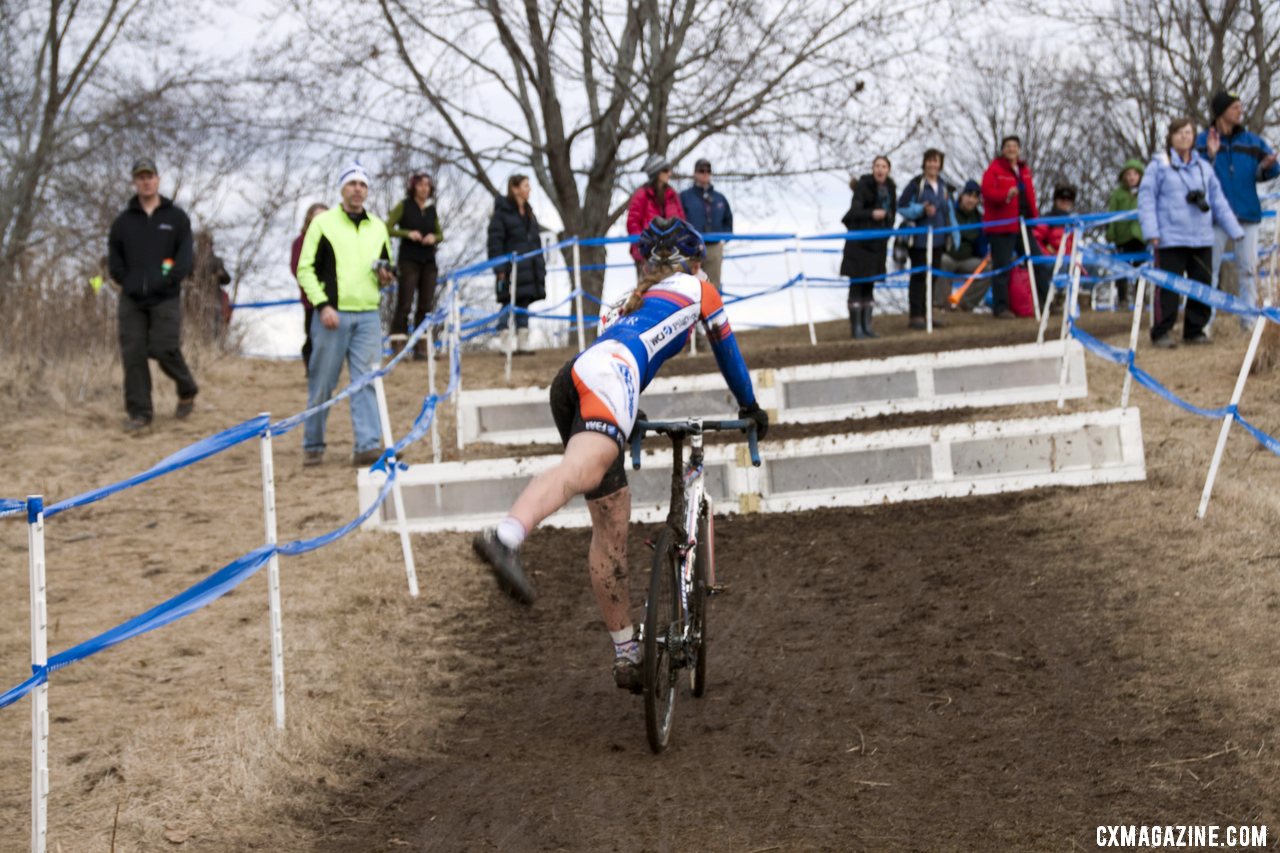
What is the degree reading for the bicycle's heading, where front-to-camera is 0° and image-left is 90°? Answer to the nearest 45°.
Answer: approximately 180°

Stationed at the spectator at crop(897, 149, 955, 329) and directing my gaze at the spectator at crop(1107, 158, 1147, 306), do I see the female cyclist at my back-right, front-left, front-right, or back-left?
back-right

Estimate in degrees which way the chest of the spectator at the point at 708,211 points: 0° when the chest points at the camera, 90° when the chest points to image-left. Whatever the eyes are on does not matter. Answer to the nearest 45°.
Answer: approximately 0°

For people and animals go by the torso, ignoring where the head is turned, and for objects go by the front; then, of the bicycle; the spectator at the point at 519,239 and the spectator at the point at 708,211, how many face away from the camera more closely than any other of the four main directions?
1

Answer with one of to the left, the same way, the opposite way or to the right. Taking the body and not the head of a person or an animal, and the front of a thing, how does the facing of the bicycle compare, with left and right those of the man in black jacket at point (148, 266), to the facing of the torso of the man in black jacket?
the opposite way

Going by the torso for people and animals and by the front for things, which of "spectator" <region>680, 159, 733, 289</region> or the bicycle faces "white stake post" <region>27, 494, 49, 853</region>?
the spectator

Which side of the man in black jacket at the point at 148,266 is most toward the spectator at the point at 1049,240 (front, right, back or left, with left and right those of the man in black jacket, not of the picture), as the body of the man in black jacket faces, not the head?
left

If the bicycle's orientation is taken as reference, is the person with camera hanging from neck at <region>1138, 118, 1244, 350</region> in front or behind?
in front

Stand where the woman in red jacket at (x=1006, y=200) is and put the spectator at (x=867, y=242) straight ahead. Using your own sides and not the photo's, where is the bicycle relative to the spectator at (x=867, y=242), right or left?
left

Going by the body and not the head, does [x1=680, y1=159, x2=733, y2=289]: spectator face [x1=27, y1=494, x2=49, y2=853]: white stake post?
yes

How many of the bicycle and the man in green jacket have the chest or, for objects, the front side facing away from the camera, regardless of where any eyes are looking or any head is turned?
1
